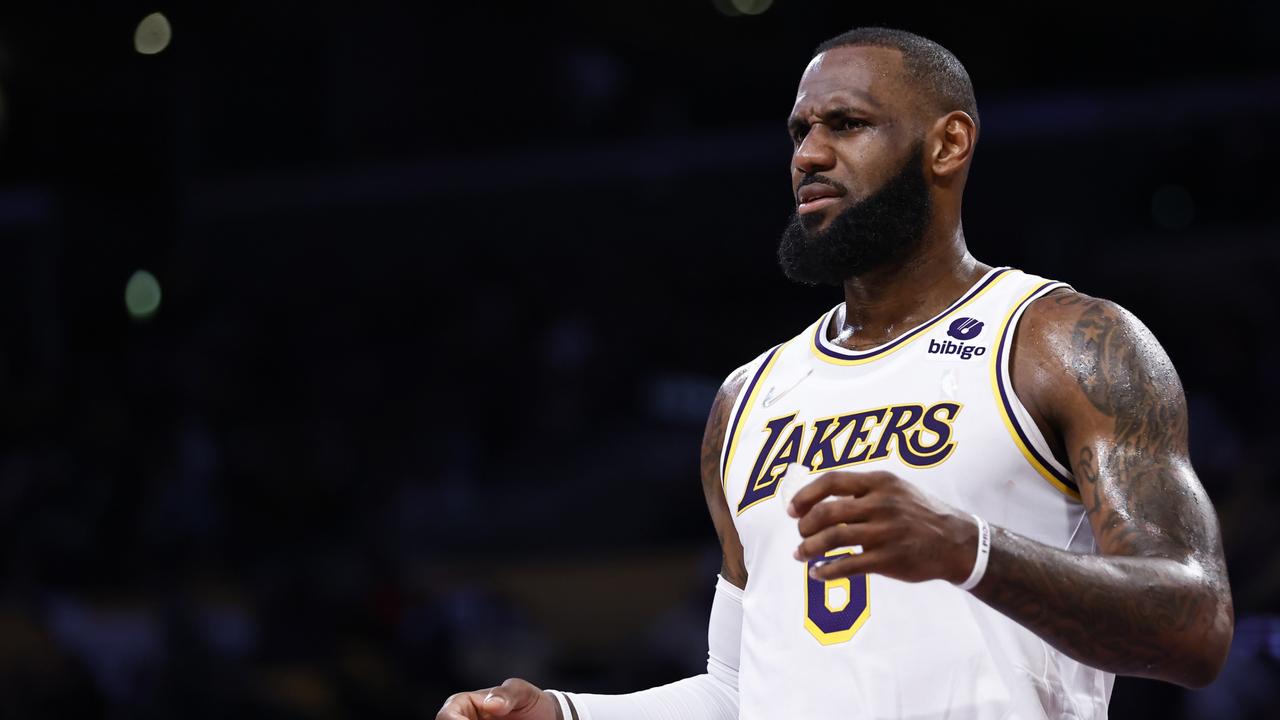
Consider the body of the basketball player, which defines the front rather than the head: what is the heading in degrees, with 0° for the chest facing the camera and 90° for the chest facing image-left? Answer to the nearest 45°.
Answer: approximately 45°
